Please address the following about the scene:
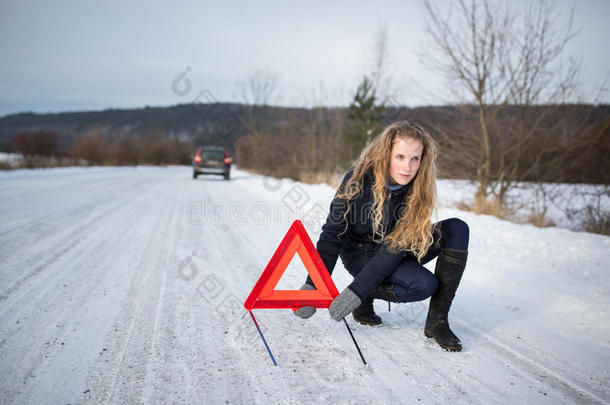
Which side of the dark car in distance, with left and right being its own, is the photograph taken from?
back

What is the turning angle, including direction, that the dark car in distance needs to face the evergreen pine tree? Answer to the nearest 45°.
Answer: approximately 90° to its right

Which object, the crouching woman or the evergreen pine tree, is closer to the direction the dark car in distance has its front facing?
the evergreen pine tree

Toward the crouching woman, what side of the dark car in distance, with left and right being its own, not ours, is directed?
back
